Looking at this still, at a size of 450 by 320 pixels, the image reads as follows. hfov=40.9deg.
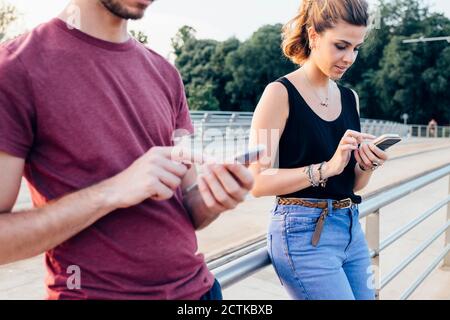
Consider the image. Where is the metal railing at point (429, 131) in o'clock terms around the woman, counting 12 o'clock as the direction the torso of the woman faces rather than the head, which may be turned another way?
The metal railing is roughly at 8 o'clock from the woman.

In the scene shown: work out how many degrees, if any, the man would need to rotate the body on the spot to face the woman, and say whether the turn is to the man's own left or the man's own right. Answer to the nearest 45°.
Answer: approximately 90° to the man's own left

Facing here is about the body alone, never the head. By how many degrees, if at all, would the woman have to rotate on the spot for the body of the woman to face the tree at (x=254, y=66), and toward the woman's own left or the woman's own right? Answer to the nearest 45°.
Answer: approximately 135° to the woman's own left

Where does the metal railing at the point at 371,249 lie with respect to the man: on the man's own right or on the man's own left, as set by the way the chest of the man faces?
on the man's own left

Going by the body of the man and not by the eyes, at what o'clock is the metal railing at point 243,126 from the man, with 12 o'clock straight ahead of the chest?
The metal railing is roughly at 8 o'clock from the man.

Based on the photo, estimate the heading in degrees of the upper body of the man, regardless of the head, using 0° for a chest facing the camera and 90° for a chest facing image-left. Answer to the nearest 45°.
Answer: approximately 315°

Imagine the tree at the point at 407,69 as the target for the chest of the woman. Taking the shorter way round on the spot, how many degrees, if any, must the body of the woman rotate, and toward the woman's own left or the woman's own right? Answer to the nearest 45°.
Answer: approximately 135° to the woman's own left

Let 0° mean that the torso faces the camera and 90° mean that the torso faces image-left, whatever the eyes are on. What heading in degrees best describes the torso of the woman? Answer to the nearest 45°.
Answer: approximately 315°

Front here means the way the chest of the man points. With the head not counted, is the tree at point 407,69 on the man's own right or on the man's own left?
on the man's own left

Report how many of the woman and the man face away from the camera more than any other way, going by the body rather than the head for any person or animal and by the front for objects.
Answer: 0
